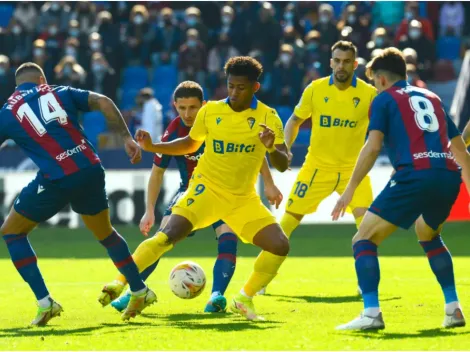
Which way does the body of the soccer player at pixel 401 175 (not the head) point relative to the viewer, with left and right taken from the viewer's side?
facing away from the viewer and to the left of the viewer

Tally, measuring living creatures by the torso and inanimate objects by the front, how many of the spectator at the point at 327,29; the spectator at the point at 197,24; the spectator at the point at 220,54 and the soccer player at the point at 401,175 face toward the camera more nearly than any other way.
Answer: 3

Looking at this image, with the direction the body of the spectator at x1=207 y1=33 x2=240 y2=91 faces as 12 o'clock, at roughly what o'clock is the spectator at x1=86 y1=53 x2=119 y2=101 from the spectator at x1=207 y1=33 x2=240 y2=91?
the spectator at x1=86 y1=53 x2=119 y2=101 is roughly at 3 o'clock from the spectator at x1=207 y1=33 x2=240 y2=91.

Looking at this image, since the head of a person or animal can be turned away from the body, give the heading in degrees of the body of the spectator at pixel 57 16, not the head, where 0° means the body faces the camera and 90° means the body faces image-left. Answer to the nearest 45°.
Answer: approximately 0°

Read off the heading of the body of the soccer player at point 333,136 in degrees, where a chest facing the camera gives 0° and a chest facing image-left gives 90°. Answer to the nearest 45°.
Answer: approximately 0°

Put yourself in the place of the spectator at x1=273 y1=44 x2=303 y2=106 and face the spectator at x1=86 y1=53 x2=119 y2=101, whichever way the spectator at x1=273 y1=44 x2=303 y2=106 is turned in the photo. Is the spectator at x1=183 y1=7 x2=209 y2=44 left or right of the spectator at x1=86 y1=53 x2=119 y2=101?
right

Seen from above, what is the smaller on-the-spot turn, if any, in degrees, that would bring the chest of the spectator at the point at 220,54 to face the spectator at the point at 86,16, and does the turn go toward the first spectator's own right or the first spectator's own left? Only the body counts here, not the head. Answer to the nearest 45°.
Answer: approximately 135° to the first spectator's own right

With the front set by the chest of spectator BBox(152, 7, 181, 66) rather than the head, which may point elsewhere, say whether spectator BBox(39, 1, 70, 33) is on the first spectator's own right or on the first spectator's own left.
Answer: on the first spectator's own right
